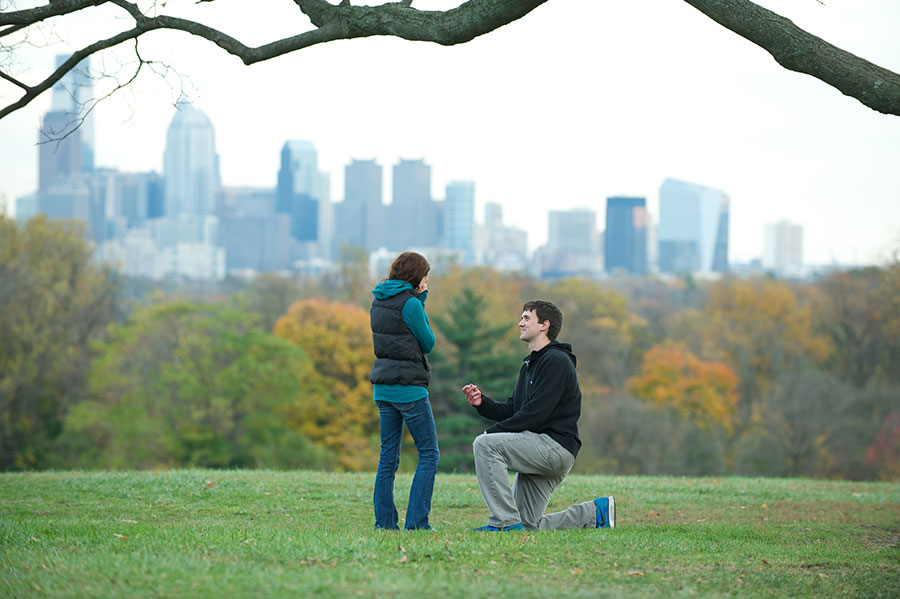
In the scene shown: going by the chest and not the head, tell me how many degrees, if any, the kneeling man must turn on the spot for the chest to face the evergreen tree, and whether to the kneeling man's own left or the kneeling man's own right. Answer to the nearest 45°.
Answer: approximately 90° to the kneeling man's own right

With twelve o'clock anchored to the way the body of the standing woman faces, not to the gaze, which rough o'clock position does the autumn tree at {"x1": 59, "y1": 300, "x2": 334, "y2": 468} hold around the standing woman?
The autumn tree is roughly at 10 o'clock from the standing woman.

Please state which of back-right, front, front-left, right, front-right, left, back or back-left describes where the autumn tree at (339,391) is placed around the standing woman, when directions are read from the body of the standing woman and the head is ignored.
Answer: front-left

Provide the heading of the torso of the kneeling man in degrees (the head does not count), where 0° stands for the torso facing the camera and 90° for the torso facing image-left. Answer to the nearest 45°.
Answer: approximately 90°

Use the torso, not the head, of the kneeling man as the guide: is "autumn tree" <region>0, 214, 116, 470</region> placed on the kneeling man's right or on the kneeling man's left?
on the kneeling man's right

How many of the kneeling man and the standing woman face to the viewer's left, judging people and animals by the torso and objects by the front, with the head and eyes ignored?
1

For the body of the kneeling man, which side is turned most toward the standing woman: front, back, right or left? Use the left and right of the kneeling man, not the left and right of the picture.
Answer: front

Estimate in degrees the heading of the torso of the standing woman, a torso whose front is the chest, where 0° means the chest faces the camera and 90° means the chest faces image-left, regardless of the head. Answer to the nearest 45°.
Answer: approximately 225°

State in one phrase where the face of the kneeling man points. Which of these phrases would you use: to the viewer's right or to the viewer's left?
to the viewer's left
